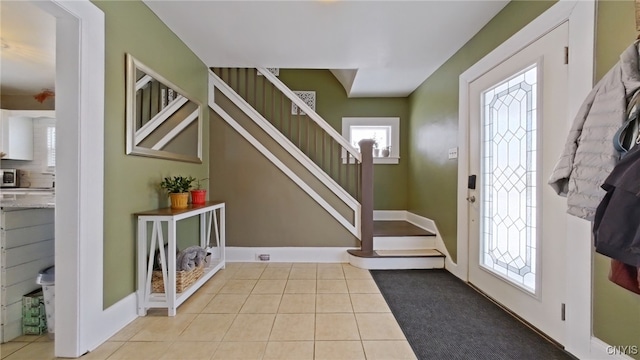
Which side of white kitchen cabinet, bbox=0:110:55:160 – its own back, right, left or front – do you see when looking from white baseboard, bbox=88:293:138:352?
front

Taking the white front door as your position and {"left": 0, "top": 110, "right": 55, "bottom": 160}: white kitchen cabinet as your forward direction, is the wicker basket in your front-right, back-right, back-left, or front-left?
front-left

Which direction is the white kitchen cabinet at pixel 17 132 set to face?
toward the camera

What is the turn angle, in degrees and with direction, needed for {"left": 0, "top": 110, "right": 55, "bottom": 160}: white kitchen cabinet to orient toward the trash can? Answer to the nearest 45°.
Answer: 0° — it already faces it

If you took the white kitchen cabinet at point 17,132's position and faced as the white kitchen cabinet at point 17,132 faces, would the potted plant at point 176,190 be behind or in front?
in front

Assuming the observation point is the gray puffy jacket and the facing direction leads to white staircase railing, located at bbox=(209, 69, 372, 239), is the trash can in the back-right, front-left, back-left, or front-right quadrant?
front-left

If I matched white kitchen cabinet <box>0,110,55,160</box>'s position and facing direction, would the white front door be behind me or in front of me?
in front

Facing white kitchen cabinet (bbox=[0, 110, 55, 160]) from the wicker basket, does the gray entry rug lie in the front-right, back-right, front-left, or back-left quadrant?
back-right

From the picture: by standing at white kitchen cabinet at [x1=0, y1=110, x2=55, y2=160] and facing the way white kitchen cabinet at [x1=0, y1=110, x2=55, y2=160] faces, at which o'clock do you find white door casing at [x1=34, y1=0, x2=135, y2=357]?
The white door casing is roughly at 12 o'clock from the white kitchen cabinet.

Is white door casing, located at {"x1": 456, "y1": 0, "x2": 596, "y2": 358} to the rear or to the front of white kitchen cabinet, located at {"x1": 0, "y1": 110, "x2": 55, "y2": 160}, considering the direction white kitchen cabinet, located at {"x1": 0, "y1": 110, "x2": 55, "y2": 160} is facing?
to the front

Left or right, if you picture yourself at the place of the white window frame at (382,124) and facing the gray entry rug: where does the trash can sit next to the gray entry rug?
right

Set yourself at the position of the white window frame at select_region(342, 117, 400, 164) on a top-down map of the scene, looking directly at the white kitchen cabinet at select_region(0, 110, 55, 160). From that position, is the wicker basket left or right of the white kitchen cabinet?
left
